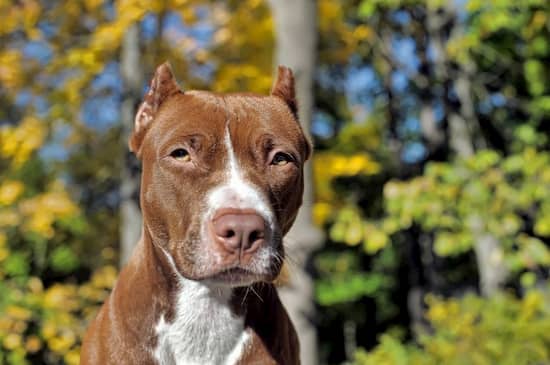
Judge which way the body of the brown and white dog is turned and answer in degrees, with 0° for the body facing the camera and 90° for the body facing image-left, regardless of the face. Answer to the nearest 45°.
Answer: approximately 0°

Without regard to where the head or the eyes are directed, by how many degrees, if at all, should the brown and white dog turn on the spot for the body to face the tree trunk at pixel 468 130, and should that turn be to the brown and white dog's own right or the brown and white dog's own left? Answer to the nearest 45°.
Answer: approximately 135° to the brown and white dog's own left

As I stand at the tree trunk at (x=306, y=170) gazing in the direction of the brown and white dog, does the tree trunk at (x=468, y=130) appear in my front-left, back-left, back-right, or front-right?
back-left

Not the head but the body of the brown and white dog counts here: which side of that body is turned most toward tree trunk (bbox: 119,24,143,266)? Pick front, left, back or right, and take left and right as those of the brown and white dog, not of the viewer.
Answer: back

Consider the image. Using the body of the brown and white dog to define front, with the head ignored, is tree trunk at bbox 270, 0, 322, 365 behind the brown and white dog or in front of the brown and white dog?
behind
